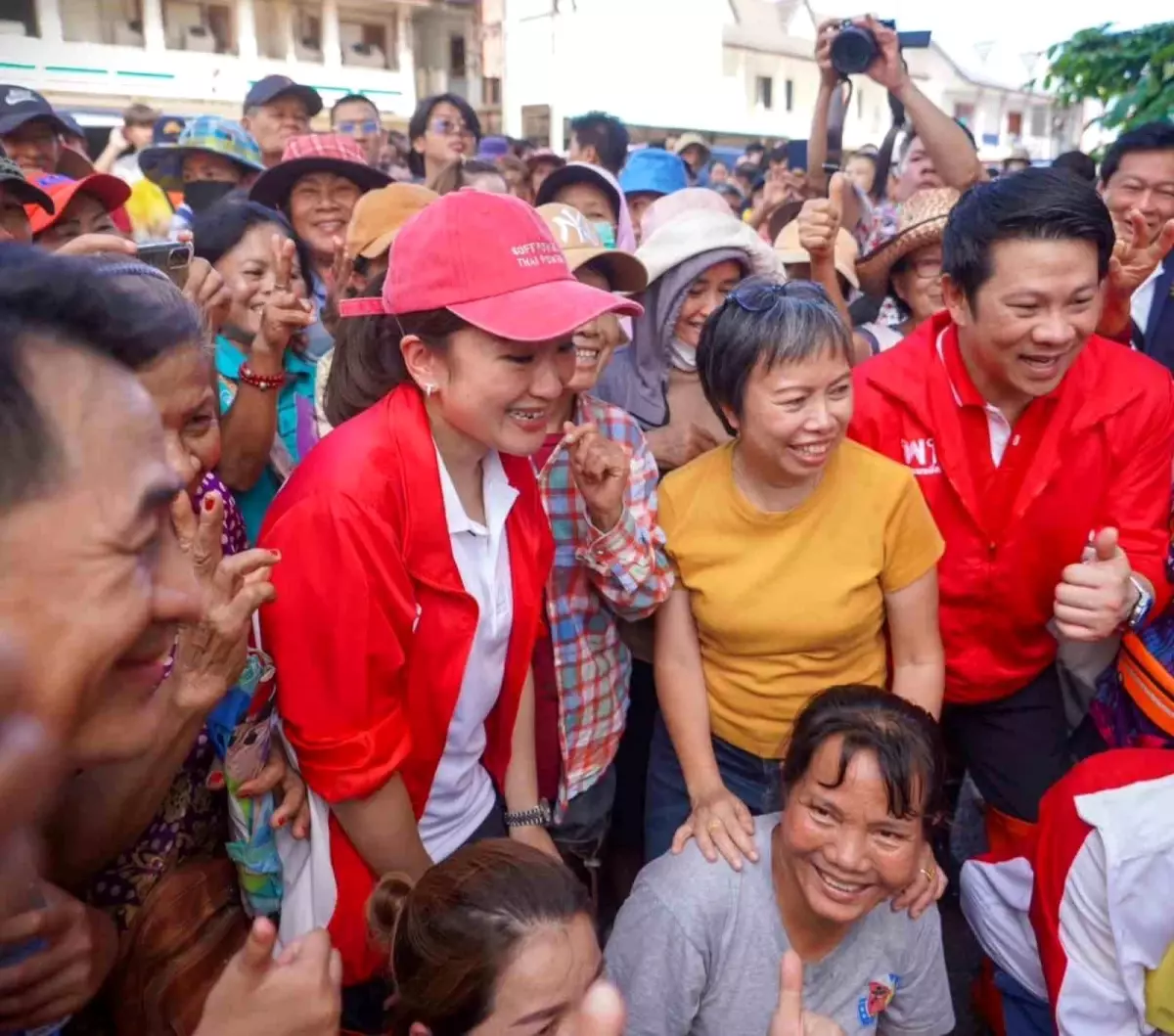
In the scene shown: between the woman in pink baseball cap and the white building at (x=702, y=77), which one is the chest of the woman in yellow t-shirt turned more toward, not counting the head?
the woman in pink baseball cap

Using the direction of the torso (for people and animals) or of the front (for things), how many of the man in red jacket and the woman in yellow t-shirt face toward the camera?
2

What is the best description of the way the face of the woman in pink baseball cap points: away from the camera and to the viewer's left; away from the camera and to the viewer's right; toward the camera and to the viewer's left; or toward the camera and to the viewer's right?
toward the camera and to the viewer's right

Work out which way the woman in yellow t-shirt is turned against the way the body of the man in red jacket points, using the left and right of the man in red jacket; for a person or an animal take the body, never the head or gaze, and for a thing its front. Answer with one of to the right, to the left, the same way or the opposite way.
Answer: the same way

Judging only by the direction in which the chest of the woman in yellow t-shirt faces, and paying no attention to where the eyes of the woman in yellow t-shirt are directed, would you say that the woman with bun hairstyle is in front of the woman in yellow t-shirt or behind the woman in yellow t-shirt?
in front

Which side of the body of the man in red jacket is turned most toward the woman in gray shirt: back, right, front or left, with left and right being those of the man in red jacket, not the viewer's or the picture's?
front

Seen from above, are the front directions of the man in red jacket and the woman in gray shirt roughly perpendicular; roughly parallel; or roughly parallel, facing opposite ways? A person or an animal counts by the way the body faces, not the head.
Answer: roughly parallel

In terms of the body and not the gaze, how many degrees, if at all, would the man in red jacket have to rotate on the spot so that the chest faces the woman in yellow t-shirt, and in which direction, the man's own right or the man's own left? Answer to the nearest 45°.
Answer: approximately 45° to the man's own right

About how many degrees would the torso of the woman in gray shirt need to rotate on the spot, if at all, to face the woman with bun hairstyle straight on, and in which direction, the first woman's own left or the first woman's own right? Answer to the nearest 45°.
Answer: approximately 45° to the first woman's own right

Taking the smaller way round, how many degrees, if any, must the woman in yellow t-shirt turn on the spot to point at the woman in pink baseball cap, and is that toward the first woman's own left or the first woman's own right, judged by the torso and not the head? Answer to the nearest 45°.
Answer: approximately 45° to the first woman's own right

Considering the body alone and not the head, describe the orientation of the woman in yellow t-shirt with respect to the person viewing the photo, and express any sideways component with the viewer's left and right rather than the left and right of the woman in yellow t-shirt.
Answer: facing the viewer

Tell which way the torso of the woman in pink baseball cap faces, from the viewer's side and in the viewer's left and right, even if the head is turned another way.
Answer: facing the viewer and to the right of the viewer

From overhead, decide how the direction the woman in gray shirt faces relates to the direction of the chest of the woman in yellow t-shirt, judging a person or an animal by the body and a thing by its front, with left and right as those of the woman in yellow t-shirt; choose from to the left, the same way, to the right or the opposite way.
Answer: the same way

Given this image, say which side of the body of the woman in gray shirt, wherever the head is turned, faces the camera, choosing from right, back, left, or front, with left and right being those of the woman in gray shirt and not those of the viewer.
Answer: front

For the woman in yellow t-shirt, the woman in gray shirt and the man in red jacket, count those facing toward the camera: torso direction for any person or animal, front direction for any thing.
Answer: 3
